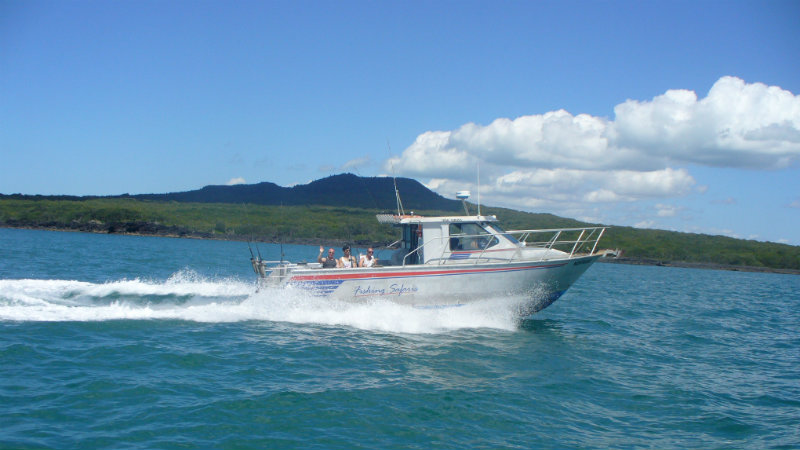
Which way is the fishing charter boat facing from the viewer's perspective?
to the viewer's right
